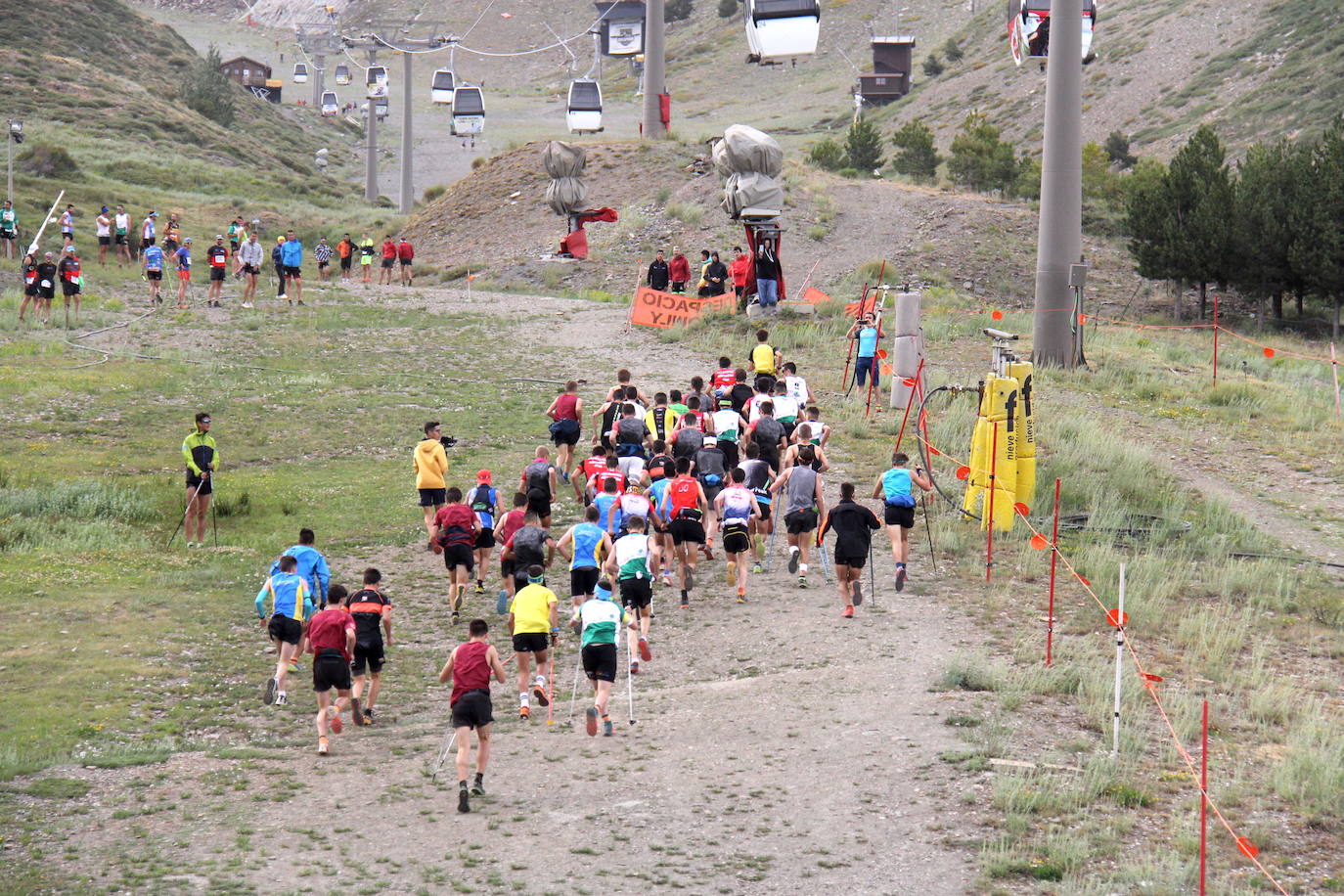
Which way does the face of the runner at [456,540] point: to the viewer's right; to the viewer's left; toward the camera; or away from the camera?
away from the camera

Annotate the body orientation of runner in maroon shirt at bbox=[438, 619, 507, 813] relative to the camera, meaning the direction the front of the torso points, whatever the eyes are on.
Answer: away from the camera

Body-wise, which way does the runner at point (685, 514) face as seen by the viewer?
away from the camera

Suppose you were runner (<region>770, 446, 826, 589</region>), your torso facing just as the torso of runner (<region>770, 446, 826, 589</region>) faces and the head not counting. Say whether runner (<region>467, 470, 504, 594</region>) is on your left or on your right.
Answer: on your left

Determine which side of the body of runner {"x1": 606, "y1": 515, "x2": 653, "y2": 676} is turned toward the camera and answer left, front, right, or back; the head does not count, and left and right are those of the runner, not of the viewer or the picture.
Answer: back

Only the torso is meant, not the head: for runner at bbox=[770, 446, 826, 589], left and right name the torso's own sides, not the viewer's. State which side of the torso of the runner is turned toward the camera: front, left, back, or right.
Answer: back

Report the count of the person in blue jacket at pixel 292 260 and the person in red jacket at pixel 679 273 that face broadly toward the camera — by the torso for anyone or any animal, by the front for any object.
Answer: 2

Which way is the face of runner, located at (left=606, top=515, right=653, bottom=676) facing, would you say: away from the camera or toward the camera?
away from the camera

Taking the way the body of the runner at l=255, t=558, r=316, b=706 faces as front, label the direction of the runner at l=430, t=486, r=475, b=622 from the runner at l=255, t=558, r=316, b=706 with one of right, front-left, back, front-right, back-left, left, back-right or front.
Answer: front-right

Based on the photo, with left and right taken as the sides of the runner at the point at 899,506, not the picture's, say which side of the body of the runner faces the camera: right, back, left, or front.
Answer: back
